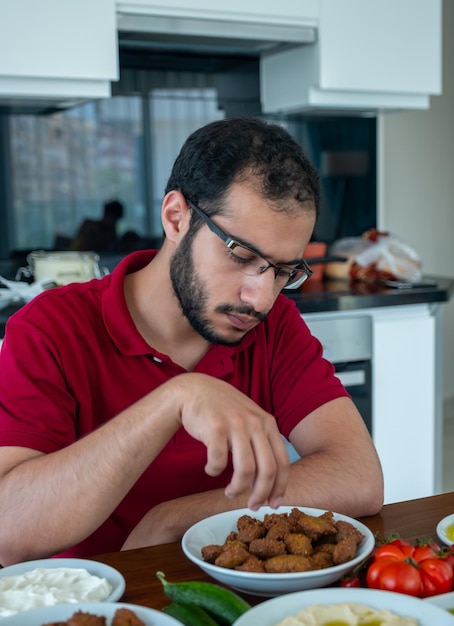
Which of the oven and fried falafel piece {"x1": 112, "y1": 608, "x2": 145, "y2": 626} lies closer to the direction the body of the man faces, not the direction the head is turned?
the fried falafel piece

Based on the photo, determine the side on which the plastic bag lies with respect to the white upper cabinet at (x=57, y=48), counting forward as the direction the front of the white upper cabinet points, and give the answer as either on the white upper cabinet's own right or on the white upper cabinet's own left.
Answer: on the white upper cabinet's own left

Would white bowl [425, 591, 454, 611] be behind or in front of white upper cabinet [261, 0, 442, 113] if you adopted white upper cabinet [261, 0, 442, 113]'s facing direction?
in front

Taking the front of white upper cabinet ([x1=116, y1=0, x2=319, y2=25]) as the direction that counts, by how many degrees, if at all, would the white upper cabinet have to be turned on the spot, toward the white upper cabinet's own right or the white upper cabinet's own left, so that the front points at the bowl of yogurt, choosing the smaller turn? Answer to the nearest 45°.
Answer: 0° — it already faces it

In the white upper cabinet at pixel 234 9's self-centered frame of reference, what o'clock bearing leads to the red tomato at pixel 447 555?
The red tomato is roughly at 12 o'clock from the white upper cabinet.

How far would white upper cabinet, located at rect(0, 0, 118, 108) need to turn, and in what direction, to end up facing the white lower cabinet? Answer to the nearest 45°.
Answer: approximately 90° to its left

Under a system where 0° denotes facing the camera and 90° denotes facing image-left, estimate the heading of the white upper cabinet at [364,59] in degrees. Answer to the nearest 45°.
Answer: approximately 0°

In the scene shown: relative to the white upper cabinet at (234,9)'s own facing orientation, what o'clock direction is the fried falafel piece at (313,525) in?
The fried falafel piece is roughly at 12 o'clock from the white upper cabinet.

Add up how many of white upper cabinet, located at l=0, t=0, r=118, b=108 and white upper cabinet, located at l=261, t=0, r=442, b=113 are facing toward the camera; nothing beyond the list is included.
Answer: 2
